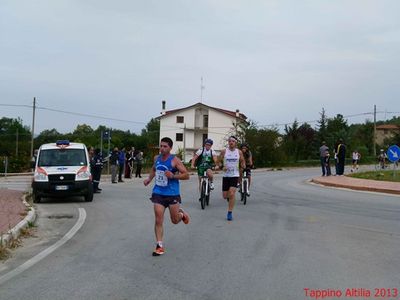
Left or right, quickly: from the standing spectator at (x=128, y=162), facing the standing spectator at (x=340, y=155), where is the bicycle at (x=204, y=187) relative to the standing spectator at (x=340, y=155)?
right

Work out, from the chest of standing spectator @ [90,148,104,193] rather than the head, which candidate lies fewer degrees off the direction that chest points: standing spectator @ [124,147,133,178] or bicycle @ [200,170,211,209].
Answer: the bicycle

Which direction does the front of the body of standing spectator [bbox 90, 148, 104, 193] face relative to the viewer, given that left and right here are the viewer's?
facing the viewer and to the right of the viewer

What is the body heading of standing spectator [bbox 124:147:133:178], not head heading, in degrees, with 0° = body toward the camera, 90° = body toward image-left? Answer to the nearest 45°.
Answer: approximately 315°

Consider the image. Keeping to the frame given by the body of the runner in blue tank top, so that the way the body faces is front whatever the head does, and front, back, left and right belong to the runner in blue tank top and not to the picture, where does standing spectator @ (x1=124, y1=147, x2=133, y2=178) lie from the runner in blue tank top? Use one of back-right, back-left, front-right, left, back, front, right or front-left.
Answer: back-right

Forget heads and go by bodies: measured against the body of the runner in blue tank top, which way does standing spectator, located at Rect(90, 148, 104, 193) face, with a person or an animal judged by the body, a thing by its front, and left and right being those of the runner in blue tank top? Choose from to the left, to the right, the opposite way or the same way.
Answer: to the left

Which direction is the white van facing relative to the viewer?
toward the camera

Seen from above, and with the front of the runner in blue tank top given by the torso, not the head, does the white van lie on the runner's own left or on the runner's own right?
on the runner's own right

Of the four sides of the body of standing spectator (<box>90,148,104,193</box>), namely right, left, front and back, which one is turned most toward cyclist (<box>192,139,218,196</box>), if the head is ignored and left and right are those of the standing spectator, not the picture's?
front

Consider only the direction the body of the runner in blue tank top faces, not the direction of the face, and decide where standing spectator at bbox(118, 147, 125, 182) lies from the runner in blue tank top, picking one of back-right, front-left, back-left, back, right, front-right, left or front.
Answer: back-right

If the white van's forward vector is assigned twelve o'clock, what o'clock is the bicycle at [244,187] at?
The bicycle is roughly at 10 o'clock from the white van.

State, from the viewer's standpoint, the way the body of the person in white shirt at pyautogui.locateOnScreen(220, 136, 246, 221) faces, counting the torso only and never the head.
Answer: toward the camera

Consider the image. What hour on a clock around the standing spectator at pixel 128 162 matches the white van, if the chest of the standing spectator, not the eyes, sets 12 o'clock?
The white van is roughly at 2 o'clock from the standing spectator.
